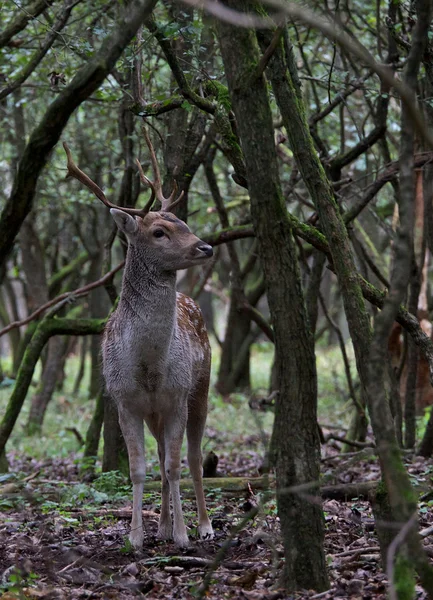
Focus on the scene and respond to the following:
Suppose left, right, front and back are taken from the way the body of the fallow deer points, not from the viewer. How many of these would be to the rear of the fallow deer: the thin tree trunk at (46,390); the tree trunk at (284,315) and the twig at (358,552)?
1

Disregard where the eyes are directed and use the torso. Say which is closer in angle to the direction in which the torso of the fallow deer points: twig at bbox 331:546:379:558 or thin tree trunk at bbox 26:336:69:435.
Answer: the twig

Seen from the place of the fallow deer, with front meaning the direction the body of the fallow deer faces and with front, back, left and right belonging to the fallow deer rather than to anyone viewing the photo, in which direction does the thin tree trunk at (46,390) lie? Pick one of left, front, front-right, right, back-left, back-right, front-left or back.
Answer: back

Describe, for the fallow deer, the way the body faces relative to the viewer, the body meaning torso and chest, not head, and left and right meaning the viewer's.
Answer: facing the viewer

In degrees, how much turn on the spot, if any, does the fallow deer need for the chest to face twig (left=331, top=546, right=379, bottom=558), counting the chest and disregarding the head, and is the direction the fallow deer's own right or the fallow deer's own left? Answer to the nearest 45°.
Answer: approximately 45° to the fallow deer's own left

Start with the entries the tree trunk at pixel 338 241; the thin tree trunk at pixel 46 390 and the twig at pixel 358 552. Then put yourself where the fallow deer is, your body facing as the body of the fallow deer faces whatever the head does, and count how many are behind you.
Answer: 1
